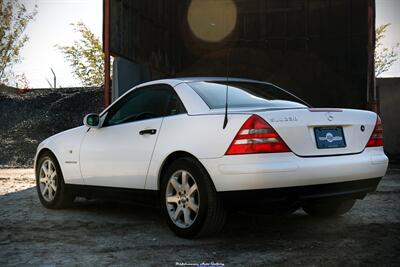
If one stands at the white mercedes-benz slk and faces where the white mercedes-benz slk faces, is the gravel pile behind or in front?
in front

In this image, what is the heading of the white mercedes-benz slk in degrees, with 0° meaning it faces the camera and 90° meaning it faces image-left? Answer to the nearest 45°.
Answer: approximately 135°

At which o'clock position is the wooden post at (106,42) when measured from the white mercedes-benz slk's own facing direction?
The wooden post is roughly at 1 o'clock from the white mercedes-benz slk.
